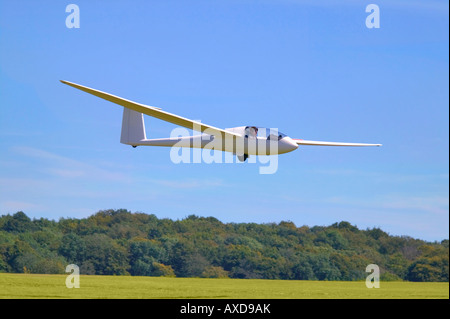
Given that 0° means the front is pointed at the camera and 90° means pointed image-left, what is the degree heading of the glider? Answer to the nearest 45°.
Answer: approximately 315°
